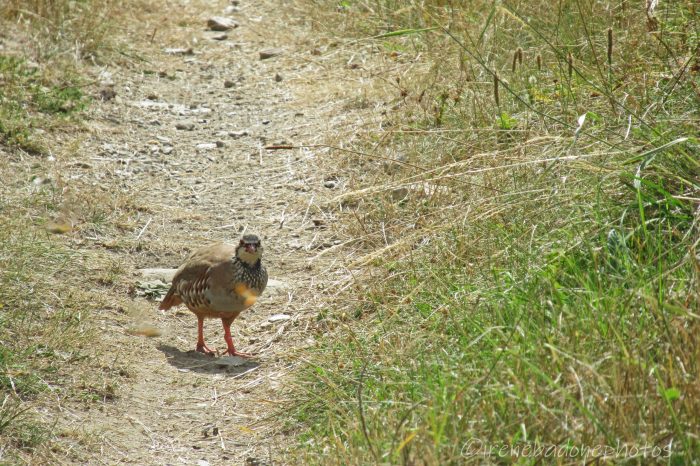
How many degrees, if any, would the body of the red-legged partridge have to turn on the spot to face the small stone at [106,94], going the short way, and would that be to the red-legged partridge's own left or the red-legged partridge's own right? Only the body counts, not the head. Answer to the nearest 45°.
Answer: approximately 135° to the red-legged partridge's own left

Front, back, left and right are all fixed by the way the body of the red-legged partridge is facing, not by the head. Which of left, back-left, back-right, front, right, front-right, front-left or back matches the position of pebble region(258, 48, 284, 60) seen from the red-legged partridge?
back-left

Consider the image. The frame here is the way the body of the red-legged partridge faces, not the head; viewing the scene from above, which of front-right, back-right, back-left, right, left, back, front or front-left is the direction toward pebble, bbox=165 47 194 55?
back-left

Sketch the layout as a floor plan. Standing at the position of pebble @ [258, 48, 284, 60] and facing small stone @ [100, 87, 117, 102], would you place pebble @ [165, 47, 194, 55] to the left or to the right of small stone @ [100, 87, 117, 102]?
right

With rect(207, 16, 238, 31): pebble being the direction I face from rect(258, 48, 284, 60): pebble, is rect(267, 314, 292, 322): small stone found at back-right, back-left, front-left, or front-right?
back-left

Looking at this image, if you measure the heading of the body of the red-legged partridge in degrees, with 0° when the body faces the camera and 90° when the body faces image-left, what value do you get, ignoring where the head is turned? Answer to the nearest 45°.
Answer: approximately 315°

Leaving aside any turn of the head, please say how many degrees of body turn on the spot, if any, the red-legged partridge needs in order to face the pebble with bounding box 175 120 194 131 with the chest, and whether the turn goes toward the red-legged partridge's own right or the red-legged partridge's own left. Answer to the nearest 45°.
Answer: approximately 135° to the red-legged partridge's own left
